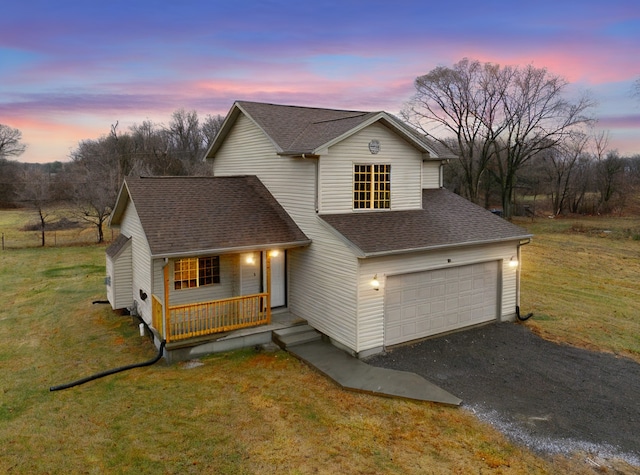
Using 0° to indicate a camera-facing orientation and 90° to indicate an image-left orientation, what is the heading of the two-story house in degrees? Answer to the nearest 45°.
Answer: approximately 315°

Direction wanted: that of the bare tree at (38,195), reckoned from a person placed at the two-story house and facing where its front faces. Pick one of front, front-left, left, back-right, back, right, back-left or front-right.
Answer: back

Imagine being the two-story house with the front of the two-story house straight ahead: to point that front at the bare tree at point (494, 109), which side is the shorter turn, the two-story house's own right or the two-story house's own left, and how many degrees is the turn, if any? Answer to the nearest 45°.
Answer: approximately 90° to the two-story house's own left

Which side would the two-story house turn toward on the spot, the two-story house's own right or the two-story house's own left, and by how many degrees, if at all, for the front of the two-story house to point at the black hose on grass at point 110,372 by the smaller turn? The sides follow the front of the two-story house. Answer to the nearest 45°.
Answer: approximately 90° to the two-story house's own right

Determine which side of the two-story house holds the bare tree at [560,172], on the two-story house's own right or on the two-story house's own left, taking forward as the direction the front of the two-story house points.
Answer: on the two-story house's own left
